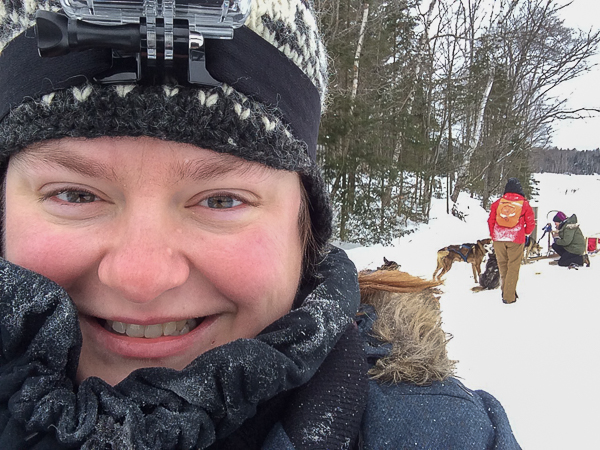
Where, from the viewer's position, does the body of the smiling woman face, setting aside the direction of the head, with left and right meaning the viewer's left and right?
facing the viewer

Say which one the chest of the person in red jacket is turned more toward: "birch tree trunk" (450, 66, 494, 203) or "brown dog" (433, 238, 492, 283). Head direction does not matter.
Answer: the birch tree trunk

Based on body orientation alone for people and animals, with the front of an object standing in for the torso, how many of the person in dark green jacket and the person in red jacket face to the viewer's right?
0

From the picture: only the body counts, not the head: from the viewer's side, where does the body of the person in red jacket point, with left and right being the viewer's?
facing away from the viewer

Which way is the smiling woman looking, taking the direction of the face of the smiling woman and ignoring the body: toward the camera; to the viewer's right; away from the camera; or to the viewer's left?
toward the camera

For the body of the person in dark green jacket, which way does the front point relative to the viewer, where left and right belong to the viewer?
facing to the left of the viewer

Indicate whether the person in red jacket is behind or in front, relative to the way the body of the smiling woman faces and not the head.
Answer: behind

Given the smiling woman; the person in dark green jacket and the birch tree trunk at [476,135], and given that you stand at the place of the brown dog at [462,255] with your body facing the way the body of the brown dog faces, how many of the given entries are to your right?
1

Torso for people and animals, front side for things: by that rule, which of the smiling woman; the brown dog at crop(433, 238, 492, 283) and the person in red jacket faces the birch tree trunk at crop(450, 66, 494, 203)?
the person in red jacket

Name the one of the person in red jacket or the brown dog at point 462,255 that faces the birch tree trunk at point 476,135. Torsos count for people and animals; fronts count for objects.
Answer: the person in red jacket

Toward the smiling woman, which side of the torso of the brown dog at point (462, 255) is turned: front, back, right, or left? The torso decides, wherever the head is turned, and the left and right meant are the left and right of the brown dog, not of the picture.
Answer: right

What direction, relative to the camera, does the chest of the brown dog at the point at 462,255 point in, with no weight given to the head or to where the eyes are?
to the viewer's right

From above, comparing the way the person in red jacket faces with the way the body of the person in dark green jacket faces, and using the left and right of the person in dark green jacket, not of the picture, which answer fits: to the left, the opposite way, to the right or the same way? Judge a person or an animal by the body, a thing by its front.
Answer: to the right

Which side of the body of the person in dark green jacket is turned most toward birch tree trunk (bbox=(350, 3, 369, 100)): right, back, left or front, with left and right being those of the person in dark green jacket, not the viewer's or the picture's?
front

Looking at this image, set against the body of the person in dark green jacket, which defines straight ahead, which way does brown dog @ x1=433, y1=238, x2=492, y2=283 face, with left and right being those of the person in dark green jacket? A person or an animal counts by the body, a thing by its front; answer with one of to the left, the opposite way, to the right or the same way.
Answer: the opposite way

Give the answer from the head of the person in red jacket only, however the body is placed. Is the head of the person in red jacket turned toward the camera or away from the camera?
away from the camera

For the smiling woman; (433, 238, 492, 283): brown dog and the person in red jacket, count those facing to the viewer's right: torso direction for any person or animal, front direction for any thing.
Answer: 1
